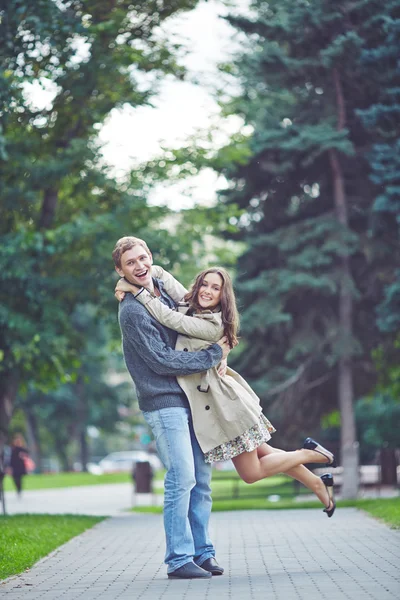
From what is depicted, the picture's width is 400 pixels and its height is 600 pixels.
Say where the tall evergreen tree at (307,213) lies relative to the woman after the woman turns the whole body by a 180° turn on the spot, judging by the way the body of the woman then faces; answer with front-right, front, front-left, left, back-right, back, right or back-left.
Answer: front-left

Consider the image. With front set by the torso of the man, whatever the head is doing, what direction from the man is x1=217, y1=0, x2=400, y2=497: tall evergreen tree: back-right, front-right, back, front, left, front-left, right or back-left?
left

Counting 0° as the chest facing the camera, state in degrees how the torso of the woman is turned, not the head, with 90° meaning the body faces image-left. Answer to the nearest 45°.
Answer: approximately 45°
